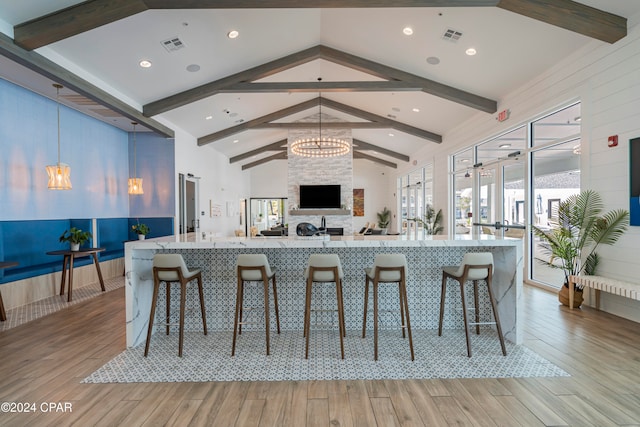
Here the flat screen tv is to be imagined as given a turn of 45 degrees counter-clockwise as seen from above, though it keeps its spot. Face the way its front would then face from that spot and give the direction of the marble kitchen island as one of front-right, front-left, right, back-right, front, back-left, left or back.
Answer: front-right

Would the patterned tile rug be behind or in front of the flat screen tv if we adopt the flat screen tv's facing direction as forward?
in front

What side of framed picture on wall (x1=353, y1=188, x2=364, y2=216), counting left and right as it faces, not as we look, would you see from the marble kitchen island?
front

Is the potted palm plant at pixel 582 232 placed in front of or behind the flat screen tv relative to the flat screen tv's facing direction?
in front

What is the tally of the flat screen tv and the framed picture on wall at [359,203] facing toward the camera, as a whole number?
2

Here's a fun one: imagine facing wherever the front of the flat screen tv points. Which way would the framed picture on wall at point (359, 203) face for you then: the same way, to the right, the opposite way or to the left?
the same way

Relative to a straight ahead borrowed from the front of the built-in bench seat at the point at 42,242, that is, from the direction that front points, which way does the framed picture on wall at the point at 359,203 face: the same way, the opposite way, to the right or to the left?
to the right

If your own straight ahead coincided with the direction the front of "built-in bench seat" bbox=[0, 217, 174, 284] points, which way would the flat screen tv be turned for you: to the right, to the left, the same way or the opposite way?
to the right

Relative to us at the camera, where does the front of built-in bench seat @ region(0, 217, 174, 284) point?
facing the viewer and to the right of the viewer

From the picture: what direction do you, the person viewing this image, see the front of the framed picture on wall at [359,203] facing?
facing the viewer

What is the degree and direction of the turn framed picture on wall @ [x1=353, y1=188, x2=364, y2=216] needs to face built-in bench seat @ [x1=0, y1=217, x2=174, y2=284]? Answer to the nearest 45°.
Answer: approximately 45° to its right

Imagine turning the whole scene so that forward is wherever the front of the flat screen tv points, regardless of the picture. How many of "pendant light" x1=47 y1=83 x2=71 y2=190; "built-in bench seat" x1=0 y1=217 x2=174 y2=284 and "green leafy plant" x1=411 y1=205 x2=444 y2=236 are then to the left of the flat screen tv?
1

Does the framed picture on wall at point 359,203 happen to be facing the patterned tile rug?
yes

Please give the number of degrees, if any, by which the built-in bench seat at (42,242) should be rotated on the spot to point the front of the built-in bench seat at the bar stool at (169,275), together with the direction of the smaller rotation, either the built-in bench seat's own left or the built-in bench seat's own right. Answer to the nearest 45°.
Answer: approximately 45° to the built-in bench seat's own right

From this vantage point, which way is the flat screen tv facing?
toward the camera

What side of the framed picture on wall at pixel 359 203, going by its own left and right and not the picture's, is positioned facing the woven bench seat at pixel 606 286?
front

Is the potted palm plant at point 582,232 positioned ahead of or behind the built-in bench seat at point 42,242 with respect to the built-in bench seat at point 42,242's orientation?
ahead
